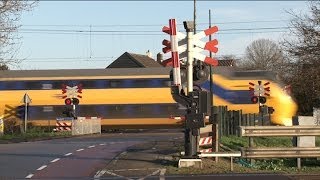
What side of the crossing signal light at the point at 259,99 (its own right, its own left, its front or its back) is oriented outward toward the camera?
front

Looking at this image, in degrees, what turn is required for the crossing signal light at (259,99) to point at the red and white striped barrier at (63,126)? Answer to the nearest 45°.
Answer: approximately 90° to its right

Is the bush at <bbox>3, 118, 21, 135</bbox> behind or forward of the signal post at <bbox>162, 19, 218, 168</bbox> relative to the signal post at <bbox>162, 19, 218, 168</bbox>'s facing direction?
behind

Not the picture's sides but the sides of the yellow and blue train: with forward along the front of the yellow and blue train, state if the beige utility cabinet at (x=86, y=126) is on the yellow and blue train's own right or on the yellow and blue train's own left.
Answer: on the yellow and blue train's own right

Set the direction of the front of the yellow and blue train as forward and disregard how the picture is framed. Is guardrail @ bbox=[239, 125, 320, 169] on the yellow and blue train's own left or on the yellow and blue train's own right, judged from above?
on the yellow and blue train's own right

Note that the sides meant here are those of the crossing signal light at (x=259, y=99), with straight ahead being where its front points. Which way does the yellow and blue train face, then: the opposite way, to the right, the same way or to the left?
to the left

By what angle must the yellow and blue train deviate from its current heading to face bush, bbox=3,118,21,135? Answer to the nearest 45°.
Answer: approximately 180°

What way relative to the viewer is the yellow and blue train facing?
to the viewer's right

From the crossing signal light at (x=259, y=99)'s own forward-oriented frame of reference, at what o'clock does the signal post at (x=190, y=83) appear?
The signal post is roughly at 12 o'clock from the crossing signal light.

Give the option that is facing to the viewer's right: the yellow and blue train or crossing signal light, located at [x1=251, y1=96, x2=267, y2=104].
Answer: the yellow and blue train

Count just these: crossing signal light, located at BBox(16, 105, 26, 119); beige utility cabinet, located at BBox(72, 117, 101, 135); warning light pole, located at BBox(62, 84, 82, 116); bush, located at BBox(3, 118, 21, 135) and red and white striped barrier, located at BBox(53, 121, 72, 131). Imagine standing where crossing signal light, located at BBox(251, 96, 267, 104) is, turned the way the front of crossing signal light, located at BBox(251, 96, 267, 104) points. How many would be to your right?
5

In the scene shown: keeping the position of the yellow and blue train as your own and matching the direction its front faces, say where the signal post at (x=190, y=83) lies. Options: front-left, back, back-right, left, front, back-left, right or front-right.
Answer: right

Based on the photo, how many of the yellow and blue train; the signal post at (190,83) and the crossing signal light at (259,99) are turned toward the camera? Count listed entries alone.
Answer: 2
